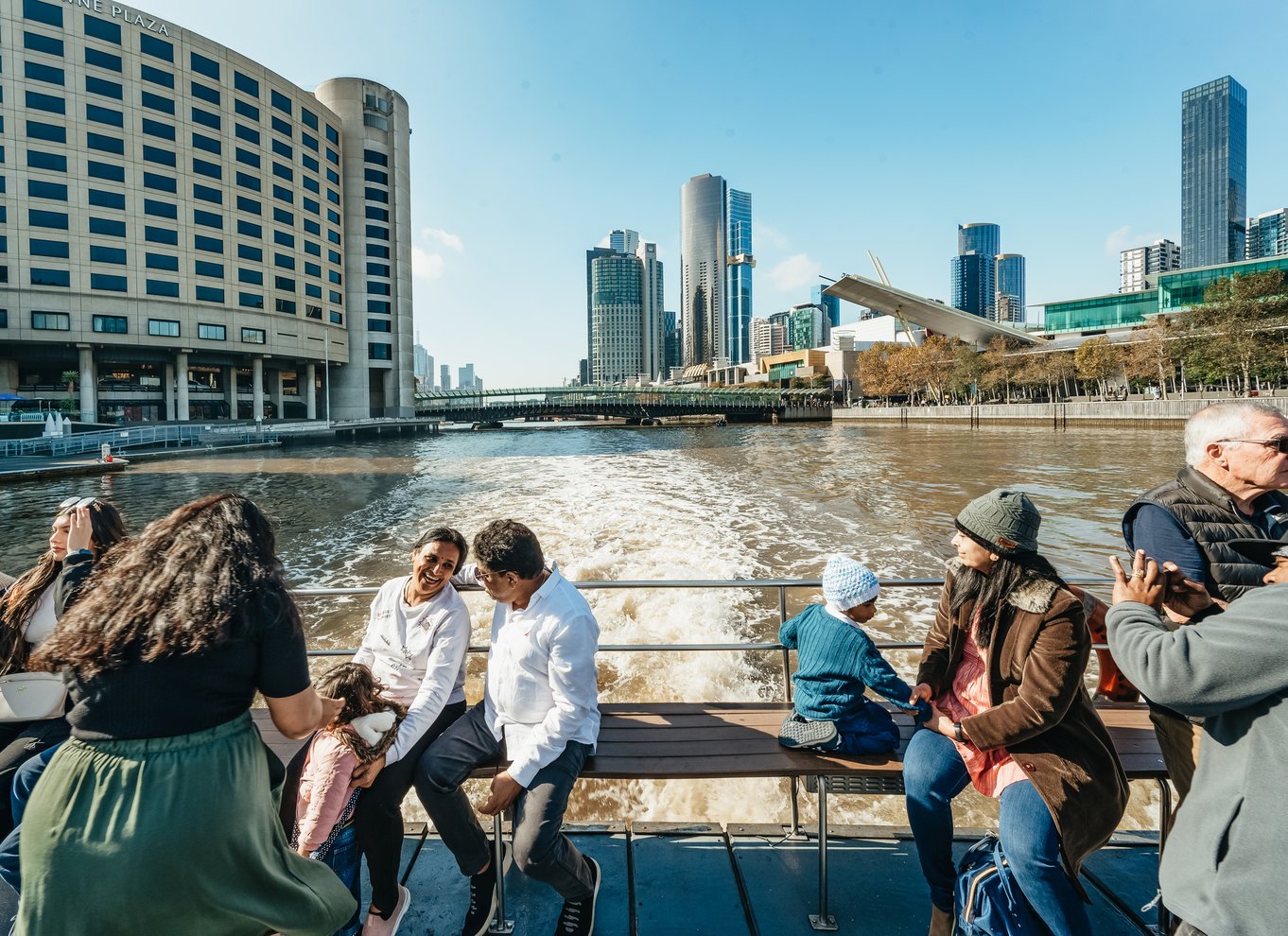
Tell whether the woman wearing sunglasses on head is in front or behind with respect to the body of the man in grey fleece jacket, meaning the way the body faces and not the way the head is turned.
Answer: in front

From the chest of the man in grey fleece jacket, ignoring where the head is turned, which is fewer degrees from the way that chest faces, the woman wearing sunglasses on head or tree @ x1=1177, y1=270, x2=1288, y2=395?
the woman wearing sunglasses on head

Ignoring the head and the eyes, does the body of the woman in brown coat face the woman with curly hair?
yes

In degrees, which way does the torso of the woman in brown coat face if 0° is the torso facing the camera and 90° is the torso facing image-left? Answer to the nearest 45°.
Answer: approximately 45°

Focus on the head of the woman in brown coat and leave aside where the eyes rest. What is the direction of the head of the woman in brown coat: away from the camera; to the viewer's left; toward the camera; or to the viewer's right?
to the viewer's left

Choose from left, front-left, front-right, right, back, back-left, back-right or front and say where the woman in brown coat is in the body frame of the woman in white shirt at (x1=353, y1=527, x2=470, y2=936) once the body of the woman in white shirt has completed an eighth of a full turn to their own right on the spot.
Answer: back-left

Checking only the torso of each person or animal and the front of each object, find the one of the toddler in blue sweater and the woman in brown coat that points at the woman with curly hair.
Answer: the woman in brown coat

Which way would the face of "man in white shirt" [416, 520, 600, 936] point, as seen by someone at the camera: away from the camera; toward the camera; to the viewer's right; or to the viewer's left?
to the viewer's left

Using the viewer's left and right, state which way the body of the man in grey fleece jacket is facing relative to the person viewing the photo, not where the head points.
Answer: facing to the left of the viewer
